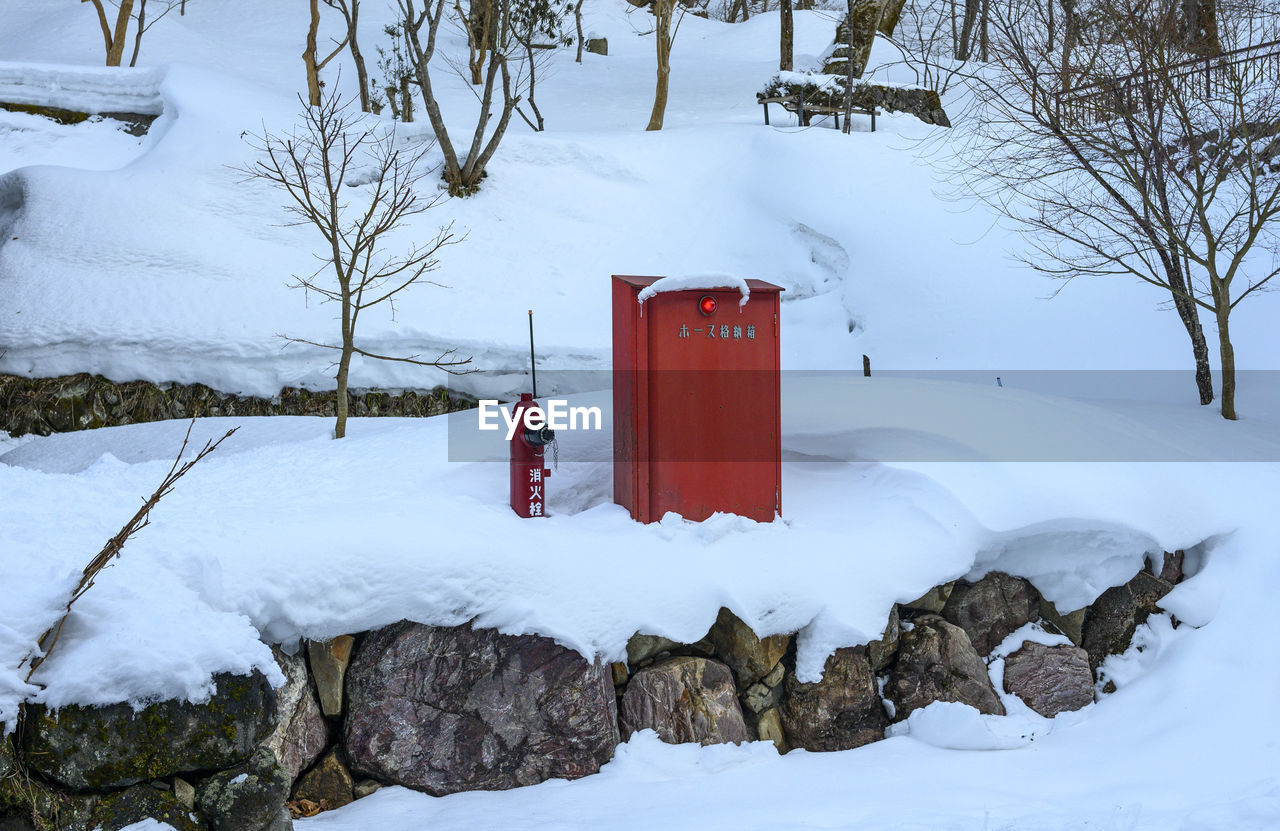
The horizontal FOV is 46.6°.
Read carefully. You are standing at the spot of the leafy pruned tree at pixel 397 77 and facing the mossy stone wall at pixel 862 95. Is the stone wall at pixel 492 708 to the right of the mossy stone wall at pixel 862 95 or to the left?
right

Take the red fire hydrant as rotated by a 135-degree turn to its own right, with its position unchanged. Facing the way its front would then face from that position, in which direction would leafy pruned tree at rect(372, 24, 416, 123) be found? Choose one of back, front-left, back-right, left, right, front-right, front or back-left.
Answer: right

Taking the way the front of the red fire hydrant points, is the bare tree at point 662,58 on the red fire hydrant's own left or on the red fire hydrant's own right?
on the red fire hydrant's own left

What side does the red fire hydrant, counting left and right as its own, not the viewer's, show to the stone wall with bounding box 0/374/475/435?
back

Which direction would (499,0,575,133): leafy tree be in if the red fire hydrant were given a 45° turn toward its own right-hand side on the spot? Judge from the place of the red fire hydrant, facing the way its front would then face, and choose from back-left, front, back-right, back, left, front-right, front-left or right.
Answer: back

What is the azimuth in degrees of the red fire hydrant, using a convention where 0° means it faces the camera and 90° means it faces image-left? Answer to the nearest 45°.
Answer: approximately 315°

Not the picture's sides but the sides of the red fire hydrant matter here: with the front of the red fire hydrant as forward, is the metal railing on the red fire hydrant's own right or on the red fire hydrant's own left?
on the red fire hydrant's own left
